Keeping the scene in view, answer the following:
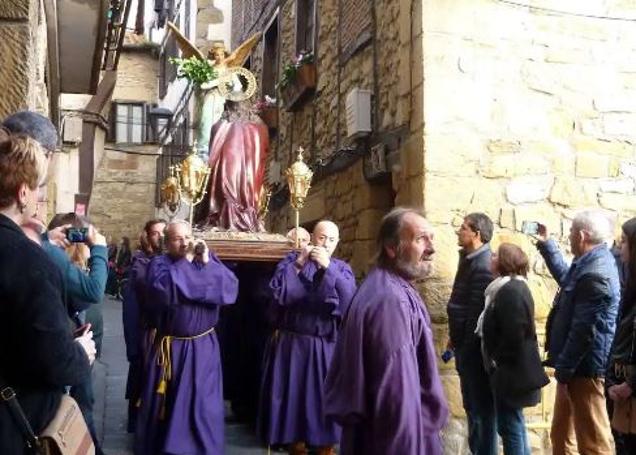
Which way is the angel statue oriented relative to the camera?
toward the camera

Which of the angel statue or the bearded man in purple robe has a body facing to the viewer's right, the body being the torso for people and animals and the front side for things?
the bearded man in purple robe

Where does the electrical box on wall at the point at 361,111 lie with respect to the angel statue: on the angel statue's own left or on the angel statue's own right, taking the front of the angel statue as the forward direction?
on the angel statue's own left

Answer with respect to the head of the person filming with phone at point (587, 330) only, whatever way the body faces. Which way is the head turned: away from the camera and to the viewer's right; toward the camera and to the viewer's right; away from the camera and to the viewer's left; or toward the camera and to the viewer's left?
away from the camera and to the viewer's left

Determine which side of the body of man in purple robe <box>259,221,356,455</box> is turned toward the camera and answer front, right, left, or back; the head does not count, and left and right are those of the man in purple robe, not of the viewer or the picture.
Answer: front

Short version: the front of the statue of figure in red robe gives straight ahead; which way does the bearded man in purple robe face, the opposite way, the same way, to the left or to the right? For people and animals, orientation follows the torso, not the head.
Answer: to the right
